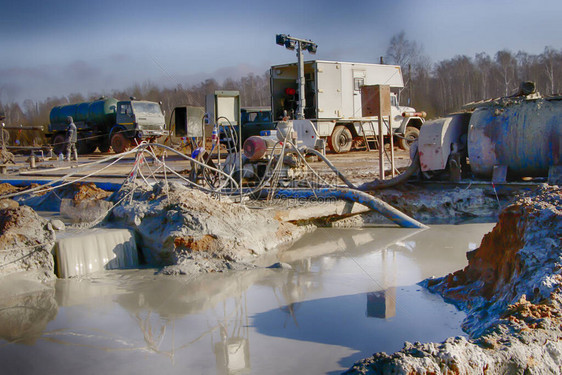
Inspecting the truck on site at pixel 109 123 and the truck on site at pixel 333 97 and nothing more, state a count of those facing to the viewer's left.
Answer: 0

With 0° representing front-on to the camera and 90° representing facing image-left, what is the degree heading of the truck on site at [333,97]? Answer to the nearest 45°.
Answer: approximately 225°

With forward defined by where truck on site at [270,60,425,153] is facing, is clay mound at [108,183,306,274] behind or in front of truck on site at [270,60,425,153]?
behind

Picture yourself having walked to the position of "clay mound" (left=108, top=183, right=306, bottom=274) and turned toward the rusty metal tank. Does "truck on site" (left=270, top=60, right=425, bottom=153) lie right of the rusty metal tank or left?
left

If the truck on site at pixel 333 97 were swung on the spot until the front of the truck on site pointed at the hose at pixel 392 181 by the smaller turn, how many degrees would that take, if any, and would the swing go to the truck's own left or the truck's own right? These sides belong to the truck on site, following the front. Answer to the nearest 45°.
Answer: approximately 135° to the truck's own right

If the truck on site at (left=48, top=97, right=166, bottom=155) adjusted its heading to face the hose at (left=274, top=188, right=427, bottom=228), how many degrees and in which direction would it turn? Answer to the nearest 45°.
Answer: approximately 45° to its right

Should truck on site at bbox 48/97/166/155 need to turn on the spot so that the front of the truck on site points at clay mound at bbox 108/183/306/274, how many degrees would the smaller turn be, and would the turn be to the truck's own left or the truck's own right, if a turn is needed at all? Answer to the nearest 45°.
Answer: approximately 45° to the truck's own right

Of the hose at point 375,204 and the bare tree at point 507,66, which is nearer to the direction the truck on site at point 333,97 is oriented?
the bare tree

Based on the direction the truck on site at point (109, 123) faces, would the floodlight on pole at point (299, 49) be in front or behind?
in front
